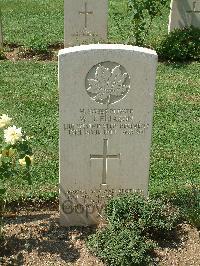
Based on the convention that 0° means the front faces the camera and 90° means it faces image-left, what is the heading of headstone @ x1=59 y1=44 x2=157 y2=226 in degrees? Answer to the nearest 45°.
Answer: approximately 0°

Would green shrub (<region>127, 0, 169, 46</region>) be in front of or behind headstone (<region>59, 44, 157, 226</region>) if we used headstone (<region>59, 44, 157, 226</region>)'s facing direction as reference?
behind

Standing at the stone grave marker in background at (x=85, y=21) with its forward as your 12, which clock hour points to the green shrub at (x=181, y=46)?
The green shrub is roughly at 9 o'clock from the stone grave marker in background.

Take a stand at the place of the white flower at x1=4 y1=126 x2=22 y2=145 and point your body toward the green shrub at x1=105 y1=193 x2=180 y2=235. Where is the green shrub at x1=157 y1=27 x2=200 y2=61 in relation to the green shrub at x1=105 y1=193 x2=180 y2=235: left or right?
left

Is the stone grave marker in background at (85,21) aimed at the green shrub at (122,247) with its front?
yes

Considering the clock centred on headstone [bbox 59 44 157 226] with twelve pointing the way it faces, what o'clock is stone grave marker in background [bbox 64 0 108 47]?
The stone grave marker in background is roughly at 6 o'clock from the headstone.

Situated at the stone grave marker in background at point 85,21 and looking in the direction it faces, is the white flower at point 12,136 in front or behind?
in front

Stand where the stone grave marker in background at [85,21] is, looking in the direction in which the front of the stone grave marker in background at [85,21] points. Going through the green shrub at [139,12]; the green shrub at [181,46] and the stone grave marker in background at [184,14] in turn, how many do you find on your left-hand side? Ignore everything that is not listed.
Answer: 3

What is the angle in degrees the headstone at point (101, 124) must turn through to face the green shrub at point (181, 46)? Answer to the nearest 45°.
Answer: approximately 180°

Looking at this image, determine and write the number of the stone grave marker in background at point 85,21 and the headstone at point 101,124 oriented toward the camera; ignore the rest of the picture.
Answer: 2

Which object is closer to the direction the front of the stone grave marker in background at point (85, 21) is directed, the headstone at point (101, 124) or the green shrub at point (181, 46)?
the headstone
